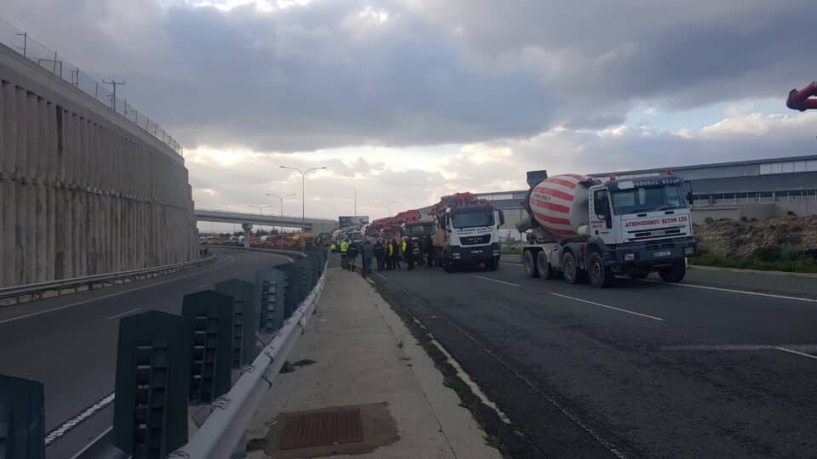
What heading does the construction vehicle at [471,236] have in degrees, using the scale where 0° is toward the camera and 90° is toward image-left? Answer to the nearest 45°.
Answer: approximately 0°

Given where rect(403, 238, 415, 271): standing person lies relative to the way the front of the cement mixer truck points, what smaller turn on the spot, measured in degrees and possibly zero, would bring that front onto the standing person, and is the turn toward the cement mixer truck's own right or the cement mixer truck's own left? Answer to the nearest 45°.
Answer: approximately 180°

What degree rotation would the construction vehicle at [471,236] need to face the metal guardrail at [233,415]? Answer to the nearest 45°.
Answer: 0° — it already faces it

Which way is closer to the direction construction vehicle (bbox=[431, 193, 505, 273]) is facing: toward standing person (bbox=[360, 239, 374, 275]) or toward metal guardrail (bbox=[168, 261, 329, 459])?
the metal guardrail

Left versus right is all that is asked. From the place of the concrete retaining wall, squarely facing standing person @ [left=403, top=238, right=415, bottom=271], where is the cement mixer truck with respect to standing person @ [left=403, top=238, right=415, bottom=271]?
right

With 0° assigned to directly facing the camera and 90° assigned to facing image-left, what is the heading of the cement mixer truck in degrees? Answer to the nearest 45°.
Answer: approximately 315°

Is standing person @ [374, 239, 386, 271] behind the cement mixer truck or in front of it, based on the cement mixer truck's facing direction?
behind

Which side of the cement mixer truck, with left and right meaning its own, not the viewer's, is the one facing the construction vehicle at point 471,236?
back

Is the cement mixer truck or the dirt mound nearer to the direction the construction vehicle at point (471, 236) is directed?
the cement mixer truck

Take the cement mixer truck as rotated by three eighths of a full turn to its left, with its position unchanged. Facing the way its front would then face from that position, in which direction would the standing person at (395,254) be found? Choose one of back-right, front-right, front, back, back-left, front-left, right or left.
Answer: front-left
